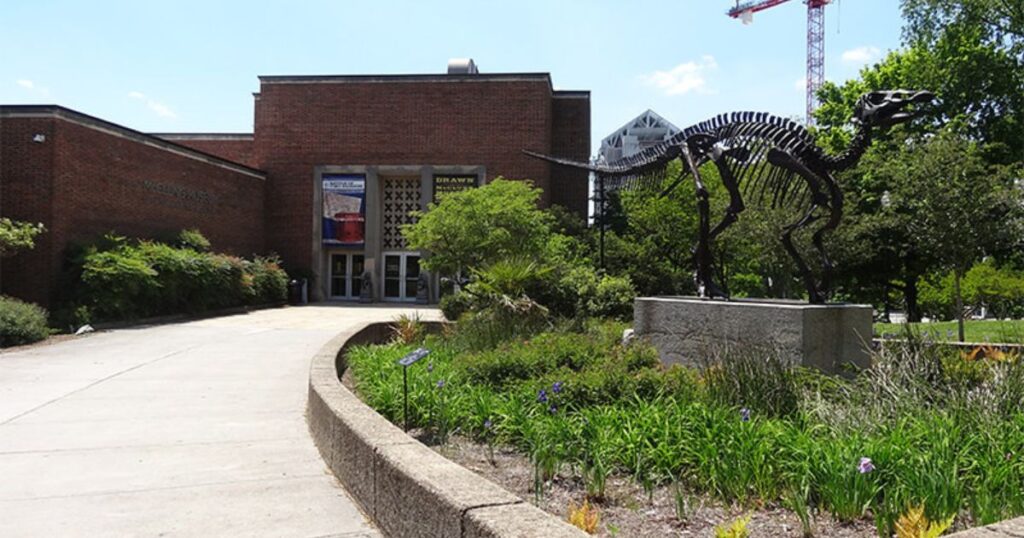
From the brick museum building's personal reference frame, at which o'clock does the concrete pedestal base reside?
The concrete pedestal base is roughly at 12 o'clock from the brick museum building.

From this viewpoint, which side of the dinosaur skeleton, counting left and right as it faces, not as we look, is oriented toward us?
right

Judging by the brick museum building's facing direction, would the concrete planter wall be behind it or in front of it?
in front

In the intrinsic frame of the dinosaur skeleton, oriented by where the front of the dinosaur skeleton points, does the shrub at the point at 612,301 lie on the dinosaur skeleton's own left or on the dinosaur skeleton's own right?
on the dinosaur skeleton's own left

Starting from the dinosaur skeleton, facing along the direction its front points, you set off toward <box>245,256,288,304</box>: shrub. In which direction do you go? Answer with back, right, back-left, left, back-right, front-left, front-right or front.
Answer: back-left

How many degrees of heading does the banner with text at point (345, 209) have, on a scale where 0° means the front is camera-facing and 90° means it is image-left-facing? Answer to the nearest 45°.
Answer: approximately 0°

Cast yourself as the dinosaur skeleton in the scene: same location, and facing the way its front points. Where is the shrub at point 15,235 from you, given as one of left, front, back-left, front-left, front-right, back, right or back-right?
back

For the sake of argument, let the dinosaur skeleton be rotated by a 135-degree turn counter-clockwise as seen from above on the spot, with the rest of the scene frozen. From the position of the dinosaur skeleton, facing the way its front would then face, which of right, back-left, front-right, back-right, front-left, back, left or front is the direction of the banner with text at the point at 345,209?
front

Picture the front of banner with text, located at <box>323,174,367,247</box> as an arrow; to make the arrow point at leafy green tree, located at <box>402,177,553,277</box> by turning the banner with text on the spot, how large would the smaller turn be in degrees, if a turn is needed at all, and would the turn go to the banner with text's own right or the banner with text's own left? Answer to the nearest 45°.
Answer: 0° — it already faces it

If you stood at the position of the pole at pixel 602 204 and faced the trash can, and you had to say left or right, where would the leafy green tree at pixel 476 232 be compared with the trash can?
left

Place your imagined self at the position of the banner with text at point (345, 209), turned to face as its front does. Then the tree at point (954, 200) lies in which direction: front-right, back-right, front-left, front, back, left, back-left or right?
front-left
